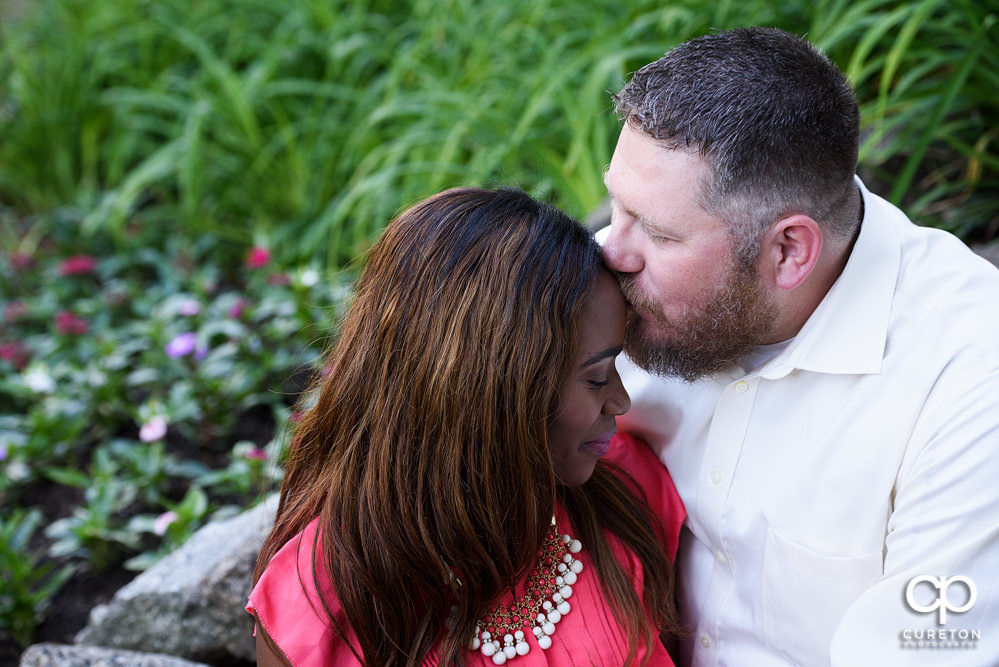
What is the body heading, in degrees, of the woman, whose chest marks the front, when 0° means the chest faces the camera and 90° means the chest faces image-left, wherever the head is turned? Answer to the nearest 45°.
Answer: approximately 315°

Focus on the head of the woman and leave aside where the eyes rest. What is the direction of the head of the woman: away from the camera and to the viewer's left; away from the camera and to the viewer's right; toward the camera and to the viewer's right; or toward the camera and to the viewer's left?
toward the camera and to the viewer's right

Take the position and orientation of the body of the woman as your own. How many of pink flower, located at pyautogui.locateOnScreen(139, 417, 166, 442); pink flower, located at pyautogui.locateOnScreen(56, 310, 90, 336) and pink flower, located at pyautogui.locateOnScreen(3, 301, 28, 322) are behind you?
3

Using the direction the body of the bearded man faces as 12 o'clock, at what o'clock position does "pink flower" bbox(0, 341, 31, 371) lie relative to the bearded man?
The pink flower is roughly at 2 o'clock from the bearded man.

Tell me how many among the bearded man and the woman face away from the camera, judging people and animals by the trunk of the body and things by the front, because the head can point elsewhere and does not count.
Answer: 0

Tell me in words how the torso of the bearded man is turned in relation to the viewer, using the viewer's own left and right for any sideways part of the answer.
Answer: facing the viewer and to the left of the viewer

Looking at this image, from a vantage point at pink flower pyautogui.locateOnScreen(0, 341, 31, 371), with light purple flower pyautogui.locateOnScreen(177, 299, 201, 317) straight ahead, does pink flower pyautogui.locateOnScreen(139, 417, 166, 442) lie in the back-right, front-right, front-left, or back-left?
front-right

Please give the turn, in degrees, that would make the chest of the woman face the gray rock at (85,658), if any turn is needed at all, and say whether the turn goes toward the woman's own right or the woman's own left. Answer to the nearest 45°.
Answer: approximately 135° to the woman's own right

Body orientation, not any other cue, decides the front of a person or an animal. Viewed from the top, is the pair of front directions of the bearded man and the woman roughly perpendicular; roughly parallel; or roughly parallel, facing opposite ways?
roughly perpendicular
